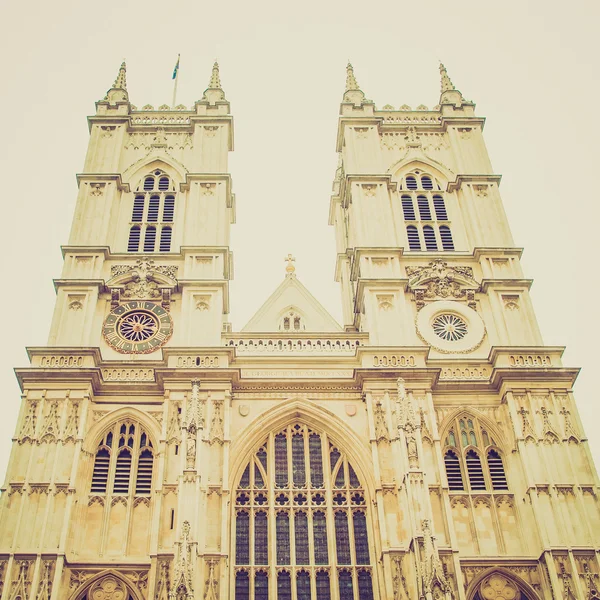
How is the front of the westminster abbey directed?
toward the camera
